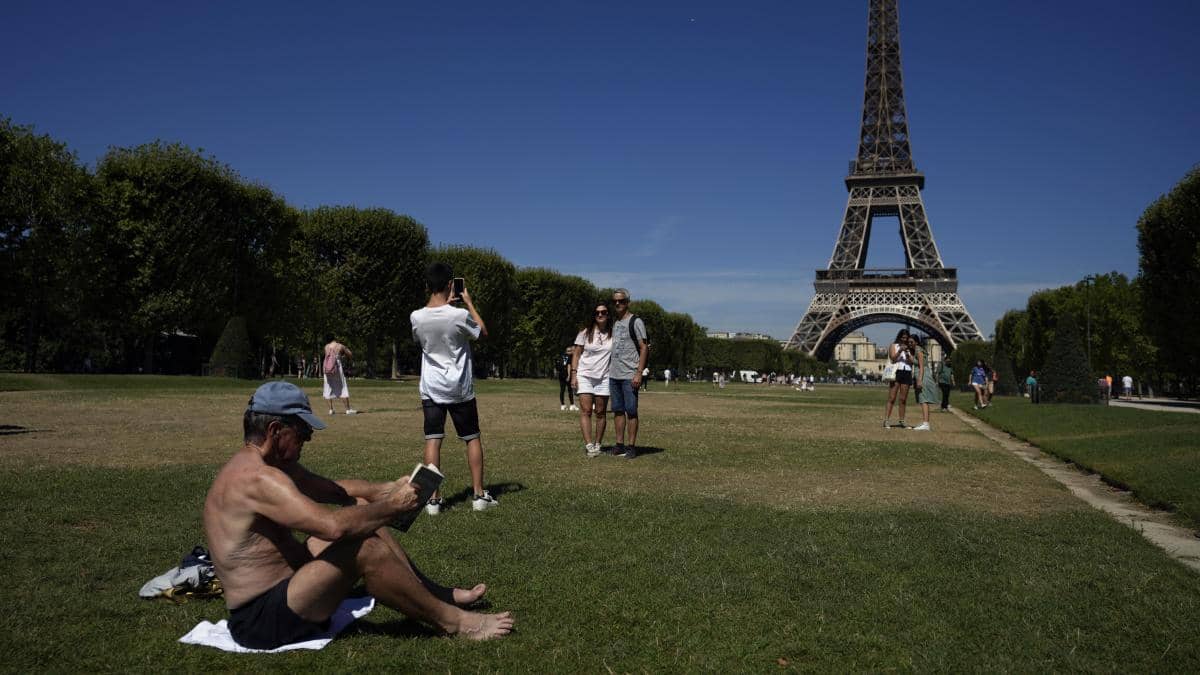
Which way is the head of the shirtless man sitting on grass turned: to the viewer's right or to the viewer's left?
to the viewer's right

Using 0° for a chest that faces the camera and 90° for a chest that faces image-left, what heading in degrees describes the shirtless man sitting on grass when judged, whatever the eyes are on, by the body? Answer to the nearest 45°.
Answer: approximately 270°

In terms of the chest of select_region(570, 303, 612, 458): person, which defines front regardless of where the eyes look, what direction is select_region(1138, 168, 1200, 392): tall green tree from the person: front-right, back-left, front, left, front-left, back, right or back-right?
back-left

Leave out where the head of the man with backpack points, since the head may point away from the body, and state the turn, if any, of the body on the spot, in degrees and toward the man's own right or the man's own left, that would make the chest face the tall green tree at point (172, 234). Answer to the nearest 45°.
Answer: approximately 90° to the man's own right

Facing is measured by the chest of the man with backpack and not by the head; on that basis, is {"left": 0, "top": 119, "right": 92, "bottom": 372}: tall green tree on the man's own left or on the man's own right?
on the man's own right

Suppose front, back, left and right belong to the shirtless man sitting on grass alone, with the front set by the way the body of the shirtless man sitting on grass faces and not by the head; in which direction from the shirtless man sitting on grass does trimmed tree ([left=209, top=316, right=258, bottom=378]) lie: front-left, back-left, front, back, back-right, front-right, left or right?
left

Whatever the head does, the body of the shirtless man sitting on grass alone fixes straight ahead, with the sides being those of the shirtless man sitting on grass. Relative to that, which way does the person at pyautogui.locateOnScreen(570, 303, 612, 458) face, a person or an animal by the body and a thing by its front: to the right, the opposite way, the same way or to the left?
to the right

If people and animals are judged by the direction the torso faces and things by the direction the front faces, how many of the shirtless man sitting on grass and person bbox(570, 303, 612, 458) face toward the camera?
1

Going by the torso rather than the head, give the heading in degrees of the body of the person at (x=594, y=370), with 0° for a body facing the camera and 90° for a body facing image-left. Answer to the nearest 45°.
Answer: approximately 0°

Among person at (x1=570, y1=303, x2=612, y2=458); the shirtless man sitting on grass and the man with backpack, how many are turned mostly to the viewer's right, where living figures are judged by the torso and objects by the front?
1

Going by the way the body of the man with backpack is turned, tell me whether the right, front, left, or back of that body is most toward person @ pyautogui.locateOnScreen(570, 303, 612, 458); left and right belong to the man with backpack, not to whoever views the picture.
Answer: right
